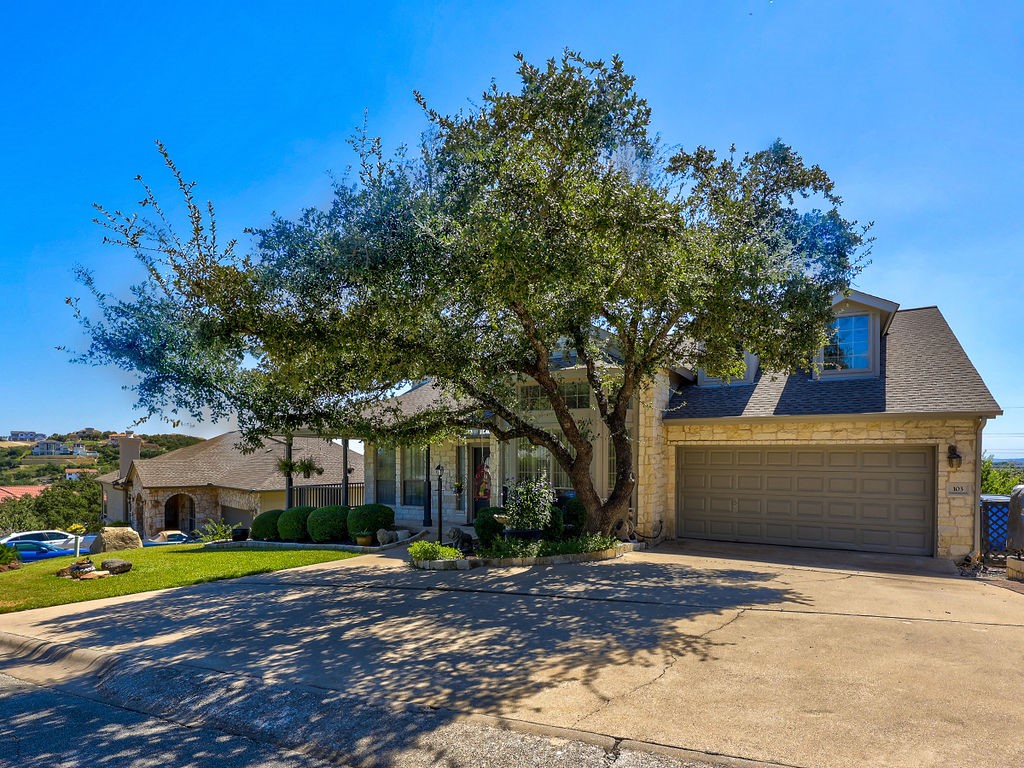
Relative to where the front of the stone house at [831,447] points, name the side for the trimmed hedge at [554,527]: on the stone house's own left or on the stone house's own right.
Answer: on the stone house's own right

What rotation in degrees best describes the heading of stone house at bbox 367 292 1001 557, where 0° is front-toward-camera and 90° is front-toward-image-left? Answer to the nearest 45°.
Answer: approximately 0°
